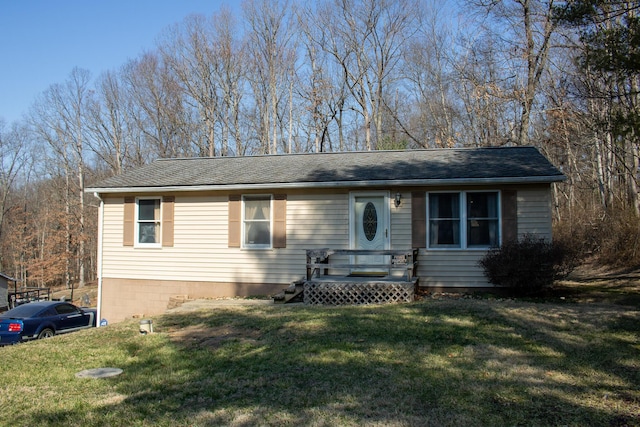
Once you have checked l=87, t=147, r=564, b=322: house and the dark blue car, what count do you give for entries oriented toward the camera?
1

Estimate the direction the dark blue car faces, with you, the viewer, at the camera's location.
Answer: facing away from the viewer and to the right of the viewer

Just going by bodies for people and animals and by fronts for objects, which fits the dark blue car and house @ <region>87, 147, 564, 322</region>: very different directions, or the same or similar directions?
very different directions

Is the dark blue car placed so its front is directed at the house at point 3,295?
no

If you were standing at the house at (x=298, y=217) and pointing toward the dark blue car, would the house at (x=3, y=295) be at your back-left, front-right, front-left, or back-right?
front-right

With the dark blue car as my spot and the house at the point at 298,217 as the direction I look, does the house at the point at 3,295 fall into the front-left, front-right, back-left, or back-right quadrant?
back-left

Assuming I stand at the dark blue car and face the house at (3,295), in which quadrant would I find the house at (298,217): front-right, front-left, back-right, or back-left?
back-right

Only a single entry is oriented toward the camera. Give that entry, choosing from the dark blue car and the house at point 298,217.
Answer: the house

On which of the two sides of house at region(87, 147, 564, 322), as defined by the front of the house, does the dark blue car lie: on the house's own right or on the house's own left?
on the house's own right

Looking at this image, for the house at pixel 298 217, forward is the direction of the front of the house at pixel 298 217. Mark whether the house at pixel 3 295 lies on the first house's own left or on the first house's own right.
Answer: on the first house's own right

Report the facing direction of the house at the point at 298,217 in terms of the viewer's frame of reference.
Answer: facing the viewer
